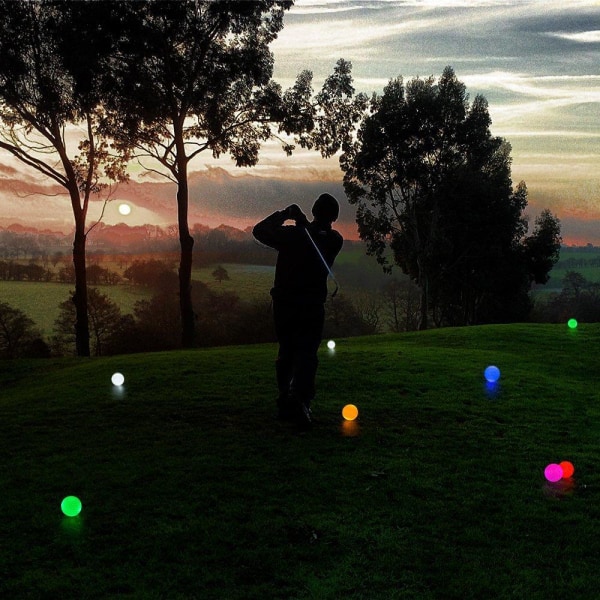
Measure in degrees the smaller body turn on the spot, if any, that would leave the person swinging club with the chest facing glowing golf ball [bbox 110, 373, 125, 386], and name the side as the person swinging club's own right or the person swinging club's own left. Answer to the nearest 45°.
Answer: approximately 45° to the person swinging club's own left

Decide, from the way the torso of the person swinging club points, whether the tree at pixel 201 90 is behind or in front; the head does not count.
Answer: in front

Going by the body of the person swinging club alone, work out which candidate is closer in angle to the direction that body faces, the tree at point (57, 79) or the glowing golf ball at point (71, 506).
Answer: the tree

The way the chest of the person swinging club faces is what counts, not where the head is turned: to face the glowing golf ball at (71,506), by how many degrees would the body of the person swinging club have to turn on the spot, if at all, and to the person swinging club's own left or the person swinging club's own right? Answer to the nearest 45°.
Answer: approximately 135° to the person swinging club's own left

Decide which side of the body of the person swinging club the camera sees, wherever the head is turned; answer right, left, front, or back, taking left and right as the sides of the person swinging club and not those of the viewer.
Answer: back

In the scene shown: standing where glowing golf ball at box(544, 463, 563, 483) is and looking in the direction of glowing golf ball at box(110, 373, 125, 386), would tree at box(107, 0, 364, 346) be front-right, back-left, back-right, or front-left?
front-right

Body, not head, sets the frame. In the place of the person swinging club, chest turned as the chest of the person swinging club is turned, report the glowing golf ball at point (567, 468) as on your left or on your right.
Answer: on your right

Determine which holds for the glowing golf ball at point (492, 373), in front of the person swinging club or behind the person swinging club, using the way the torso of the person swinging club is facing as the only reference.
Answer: in front

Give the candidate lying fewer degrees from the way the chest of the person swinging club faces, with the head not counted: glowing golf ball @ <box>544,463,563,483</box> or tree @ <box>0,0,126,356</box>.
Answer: the tree
